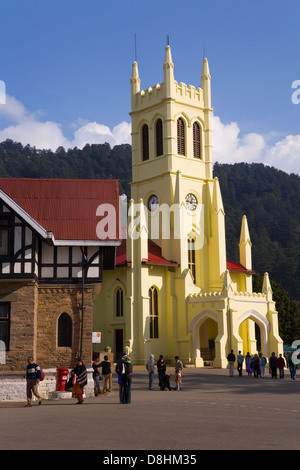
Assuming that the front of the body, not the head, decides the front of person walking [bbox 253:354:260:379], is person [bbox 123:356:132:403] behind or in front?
behind

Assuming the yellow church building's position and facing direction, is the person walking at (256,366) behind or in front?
in front

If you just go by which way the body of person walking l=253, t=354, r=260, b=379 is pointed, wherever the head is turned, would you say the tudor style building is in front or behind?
behind

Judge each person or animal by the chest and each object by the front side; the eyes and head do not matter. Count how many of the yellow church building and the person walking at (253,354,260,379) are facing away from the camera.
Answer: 1

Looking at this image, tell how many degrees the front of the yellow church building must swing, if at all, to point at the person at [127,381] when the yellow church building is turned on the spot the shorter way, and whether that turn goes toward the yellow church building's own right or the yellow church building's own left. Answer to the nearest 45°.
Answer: approximately 45° to the yellow church building's own right

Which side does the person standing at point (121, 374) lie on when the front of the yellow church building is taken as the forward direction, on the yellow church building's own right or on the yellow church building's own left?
on the yellow church building's own right

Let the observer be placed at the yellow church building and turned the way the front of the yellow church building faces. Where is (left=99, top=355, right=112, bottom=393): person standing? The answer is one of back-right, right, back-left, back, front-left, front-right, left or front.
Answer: front-right

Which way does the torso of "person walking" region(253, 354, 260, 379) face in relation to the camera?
away from the camera
